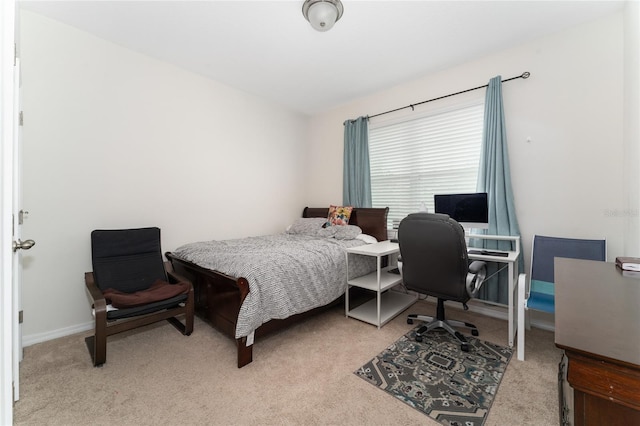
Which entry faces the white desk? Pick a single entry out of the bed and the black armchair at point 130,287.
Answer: the black armchair

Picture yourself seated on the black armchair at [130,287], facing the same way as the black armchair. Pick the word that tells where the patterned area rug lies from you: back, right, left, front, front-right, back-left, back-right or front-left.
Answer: front

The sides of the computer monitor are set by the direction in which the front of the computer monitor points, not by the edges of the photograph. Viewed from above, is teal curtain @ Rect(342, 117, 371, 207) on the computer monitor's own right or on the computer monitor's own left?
on the computer monitor's own right

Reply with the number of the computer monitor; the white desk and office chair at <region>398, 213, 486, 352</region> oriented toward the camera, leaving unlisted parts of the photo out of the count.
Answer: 2

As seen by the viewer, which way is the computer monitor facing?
toward the camera

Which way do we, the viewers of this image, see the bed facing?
facing the viewer and to the left of the viewer

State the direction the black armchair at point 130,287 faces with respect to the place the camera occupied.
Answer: facing the viewer and to the right of the viewer

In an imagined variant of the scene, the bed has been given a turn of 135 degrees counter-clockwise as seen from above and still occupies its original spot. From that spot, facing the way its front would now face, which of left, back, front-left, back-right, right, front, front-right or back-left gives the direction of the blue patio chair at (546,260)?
front

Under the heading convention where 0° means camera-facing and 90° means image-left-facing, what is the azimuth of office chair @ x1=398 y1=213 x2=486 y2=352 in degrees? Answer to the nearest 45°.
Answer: approximately 225°

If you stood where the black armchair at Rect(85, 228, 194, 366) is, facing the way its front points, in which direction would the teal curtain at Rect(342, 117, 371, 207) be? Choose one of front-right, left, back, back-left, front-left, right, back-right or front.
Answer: front-left

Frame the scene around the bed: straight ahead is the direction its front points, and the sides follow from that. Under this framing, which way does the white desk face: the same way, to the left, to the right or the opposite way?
the same way

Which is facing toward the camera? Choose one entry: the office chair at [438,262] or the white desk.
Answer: the white desk
